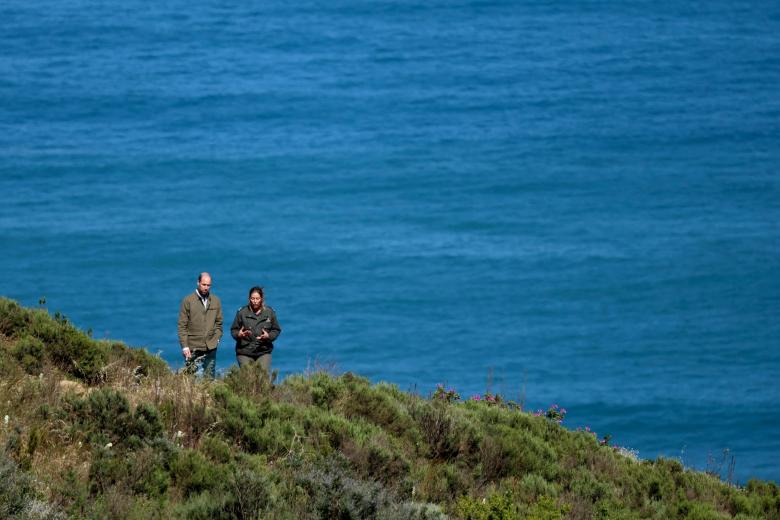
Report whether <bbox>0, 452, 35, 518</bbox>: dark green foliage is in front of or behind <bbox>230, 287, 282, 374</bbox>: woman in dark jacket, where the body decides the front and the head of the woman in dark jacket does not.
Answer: in front

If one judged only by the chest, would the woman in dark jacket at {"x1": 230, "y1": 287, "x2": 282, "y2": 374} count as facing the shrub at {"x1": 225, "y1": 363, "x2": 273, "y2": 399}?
yes

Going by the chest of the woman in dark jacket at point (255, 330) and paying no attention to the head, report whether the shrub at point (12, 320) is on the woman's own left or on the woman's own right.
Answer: on the woman's own right

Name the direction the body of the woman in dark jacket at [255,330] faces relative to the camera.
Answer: toward the camera

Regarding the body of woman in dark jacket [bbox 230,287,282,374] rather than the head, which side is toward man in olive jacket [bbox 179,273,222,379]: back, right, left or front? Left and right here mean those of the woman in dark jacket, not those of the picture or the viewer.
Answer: right

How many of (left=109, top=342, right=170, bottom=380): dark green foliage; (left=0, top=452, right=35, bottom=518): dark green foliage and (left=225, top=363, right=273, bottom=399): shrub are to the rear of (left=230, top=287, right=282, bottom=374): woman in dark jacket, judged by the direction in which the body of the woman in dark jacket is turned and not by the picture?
0

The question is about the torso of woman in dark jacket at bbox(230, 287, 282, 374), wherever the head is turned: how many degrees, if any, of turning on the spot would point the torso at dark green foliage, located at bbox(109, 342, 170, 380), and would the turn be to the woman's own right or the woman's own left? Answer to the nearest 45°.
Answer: approximately 45° to the woman's own right

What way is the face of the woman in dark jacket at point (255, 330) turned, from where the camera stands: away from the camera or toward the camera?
toward the camera

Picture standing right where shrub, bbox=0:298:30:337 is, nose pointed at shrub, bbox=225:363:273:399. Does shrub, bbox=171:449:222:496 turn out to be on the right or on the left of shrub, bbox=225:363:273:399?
right

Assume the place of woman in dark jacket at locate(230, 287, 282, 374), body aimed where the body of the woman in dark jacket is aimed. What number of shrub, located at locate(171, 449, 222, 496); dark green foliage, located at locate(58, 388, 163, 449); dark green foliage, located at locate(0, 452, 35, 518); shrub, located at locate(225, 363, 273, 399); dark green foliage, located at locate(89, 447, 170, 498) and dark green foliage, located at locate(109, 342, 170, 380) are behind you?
0
